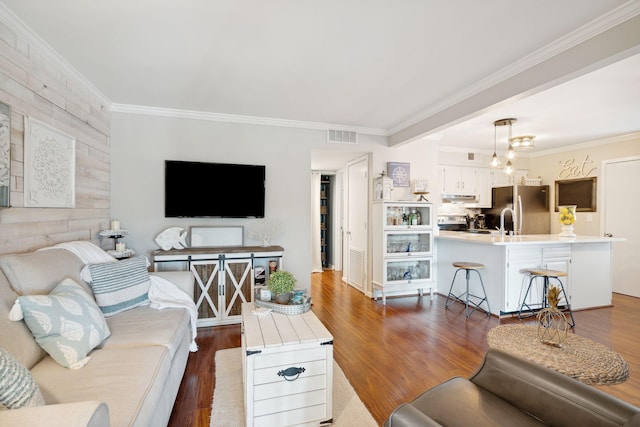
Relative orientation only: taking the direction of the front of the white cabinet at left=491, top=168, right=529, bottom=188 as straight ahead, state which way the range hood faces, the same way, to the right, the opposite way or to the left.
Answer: the same way

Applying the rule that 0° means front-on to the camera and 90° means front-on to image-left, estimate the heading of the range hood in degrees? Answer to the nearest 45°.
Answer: approximately 0°

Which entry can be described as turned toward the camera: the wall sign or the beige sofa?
the wall sign

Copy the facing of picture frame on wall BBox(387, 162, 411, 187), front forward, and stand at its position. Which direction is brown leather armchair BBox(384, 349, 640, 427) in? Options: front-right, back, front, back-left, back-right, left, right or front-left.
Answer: front

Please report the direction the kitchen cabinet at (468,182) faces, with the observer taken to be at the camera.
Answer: facing the viewer

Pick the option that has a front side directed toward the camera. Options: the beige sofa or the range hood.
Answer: the range hood

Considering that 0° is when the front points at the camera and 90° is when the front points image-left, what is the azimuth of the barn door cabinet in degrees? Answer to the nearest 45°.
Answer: approximately 0°

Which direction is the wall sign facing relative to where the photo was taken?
toward the camera

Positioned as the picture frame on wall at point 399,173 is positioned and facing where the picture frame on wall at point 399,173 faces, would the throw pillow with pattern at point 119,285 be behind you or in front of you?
in front

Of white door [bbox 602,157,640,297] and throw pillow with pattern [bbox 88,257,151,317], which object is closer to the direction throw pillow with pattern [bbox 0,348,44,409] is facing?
the white door

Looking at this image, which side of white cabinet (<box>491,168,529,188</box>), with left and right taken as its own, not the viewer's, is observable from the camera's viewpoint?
front

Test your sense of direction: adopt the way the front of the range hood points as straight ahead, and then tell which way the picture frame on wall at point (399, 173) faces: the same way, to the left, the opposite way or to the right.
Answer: the same way

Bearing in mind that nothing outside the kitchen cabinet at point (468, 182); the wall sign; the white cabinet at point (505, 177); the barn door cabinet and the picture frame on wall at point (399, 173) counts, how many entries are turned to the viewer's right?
0

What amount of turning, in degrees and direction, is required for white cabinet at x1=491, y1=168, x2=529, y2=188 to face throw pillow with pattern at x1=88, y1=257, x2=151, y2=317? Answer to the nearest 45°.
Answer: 0° — it already faces it

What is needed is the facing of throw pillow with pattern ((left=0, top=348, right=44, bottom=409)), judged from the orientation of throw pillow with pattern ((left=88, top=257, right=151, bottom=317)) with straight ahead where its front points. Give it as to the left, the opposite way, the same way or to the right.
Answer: the same way

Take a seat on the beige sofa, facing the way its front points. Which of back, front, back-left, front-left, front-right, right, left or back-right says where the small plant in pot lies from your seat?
front

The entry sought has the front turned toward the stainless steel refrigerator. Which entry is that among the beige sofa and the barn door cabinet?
the beige sofa

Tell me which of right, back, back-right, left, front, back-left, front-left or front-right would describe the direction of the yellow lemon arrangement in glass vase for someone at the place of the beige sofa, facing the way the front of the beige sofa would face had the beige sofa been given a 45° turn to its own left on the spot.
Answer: front-right
